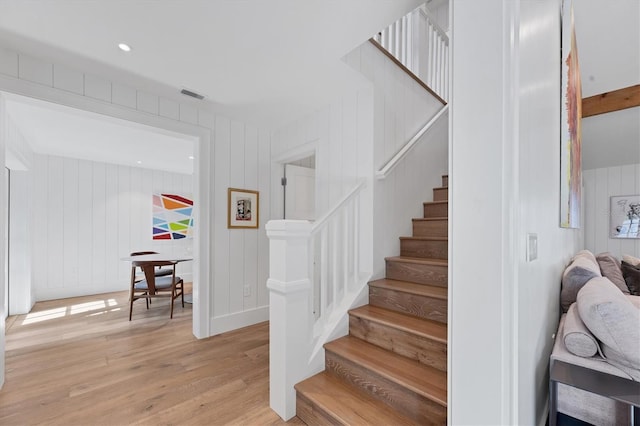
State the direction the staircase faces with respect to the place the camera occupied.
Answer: facing the viewer and to the left of the viewer

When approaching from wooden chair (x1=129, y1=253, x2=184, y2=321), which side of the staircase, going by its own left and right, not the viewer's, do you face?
right

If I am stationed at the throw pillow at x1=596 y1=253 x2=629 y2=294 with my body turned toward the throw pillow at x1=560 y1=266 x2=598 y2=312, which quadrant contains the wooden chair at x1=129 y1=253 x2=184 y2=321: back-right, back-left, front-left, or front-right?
front-right

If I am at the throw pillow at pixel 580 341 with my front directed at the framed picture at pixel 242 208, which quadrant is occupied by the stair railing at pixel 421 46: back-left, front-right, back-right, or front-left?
front-right

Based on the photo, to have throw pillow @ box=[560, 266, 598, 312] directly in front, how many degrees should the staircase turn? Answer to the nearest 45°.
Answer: approximately 135° to its left

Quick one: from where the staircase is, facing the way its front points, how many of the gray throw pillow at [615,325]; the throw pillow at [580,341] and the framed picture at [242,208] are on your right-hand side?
1

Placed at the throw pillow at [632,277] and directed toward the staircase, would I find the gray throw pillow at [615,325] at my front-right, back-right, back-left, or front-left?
front-left

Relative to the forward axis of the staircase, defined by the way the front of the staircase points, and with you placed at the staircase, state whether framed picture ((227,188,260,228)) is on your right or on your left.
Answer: on your right

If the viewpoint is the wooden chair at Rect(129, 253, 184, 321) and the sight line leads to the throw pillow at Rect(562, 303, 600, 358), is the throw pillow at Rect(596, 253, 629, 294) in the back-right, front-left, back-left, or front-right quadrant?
front-left
